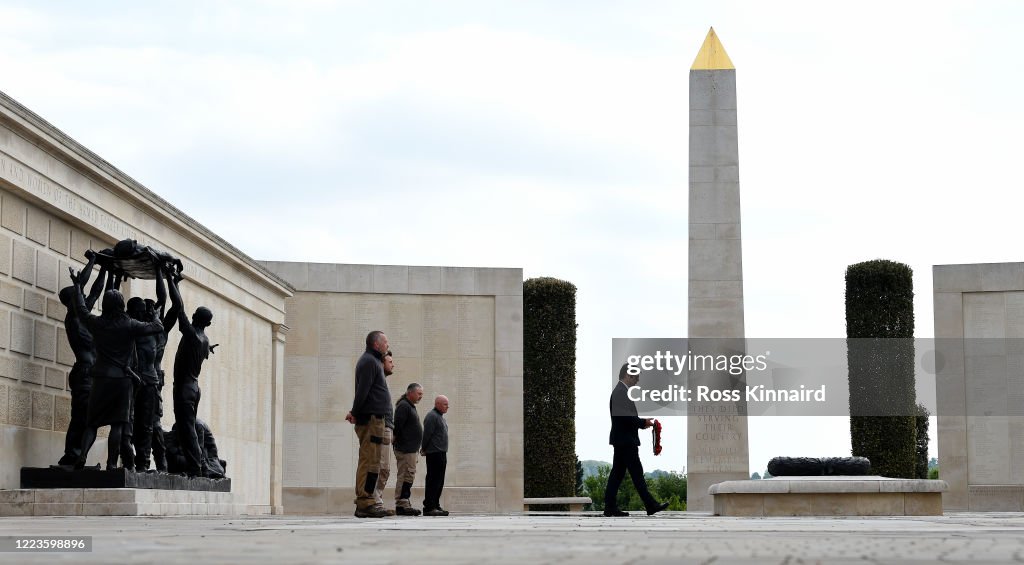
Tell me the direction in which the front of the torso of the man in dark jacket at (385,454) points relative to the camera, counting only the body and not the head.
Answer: to the viewer's right

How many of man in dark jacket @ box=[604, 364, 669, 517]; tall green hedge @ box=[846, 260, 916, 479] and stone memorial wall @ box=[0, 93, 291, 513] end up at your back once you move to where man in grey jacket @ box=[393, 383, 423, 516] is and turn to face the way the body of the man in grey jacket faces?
1

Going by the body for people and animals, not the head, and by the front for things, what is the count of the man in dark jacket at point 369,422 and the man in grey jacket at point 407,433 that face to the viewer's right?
2

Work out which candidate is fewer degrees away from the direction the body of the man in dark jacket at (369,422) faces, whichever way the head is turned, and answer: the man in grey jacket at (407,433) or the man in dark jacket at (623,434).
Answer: the man in dark jacket

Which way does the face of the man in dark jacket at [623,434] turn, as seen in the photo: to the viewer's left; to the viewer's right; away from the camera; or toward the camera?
to the viewer's right

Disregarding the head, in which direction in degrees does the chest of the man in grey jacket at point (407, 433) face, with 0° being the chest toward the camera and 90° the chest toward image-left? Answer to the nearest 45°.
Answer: approximately 270°

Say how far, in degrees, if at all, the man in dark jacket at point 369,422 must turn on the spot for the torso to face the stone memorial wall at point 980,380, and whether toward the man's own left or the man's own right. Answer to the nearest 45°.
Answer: approximately 45° to the man's own left

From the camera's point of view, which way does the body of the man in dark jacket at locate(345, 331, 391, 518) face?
to the viewer's right

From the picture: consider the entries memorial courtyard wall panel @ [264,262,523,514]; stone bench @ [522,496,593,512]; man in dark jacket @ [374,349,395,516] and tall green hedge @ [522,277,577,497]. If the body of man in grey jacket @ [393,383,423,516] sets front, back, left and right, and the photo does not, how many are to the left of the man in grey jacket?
3

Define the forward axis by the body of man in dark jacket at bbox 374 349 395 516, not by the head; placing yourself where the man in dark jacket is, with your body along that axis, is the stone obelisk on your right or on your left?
on your left

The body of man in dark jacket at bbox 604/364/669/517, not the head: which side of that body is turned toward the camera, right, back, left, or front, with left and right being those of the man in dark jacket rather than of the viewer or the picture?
right

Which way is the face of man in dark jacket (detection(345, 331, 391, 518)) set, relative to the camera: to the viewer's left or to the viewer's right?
to the viewer's right

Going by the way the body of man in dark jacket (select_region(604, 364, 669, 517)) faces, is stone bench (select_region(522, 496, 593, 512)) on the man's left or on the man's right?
on the man's left
